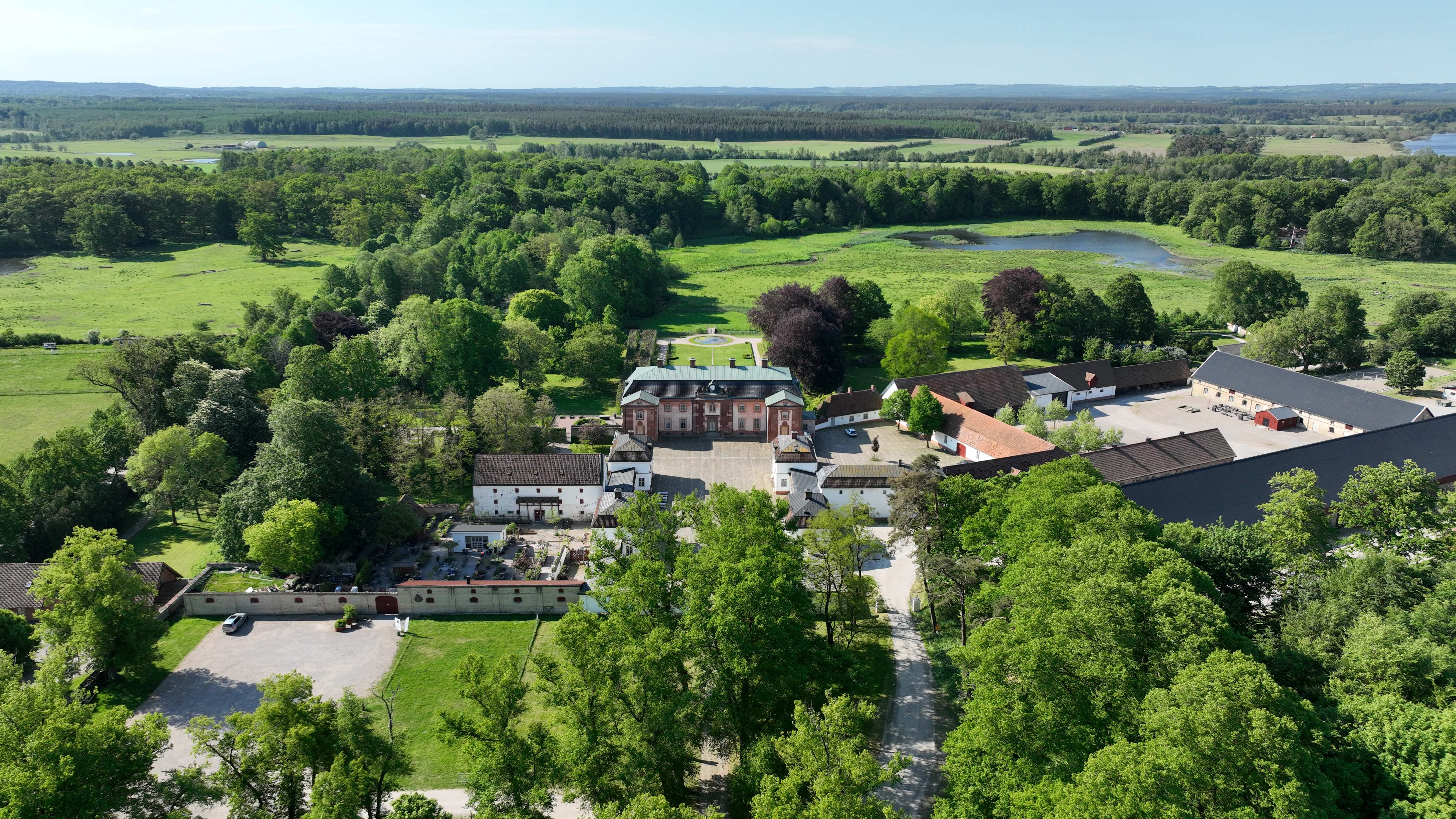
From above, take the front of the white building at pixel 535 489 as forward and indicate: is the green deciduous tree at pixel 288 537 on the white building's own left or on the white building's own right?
on the white building's own right

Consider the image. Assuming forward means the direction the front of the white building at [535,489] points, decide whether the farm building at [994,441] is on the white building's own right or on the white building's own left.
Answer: on the white building's own left

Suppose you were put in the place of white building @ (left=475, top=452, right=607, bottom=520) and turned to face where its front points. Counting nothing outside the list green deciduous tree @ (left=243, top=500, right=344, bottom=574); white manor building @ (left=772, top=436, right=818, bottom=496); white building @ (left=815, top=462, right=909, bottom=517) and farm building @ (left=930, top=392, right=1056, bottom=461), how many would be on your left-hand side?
3

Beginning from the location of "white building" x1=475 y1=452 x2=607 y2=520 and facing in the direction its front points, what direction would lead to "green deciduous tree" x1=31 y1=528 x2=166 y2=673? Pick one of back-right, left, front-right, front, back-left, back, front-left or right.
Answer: front-right

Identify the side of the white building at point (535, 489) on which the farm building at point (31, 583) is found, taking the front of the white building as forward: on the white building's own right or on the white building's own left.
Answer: on the white building's own right

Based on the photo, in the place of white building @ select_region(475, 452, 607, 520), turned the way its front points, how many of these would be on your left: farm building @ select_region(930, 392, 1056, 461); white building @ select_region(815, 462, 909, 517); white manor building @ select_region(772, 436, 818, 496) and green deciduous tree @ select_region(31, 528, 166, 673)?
3

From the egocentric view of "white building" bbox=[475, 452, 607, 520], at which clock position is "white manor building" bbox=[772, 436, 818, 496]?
The white manor building is roughly at 9 o'clock from the white building.

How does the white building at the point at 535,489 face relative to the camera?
toward the camera

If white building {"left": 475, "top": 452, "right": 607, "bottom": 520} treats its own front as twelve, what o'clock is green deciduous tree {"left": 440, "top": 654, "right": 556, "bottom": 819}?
The green deciduous tree is roughly at 12 o'clock from the white building.

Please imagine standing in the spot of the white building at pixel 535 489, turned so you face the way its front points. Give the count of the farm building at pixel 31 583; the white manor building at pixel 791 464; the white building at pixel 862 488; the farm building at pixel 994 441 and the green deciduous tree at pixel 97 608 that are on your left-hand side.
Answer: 3

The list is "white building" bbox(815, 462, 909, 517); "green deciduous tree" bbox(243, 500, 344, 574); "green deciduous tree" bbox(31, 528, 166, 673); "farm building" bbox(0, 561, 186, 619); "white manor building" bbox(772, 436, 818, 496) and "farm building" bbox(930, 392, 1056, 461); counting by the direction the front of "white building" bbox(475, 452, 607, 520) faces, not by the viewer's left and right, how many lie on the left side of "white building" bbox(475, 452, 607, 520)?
3

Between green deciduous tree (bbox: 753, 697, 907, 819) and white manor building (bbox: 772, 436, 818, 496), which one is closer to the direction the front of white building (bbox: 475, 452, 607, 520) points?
the green deciduous tree

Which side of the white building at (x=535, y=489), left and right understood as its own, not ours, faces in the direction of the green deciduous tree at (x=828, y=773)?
front
